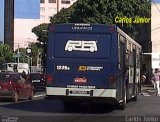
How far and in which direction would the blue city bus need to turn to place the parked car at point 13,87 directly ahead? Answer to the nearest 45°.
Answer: approximately 45° to its left

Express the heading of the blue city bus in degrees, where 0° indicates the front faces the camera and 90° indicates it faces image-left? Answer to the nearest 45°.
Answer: approximately 180°
